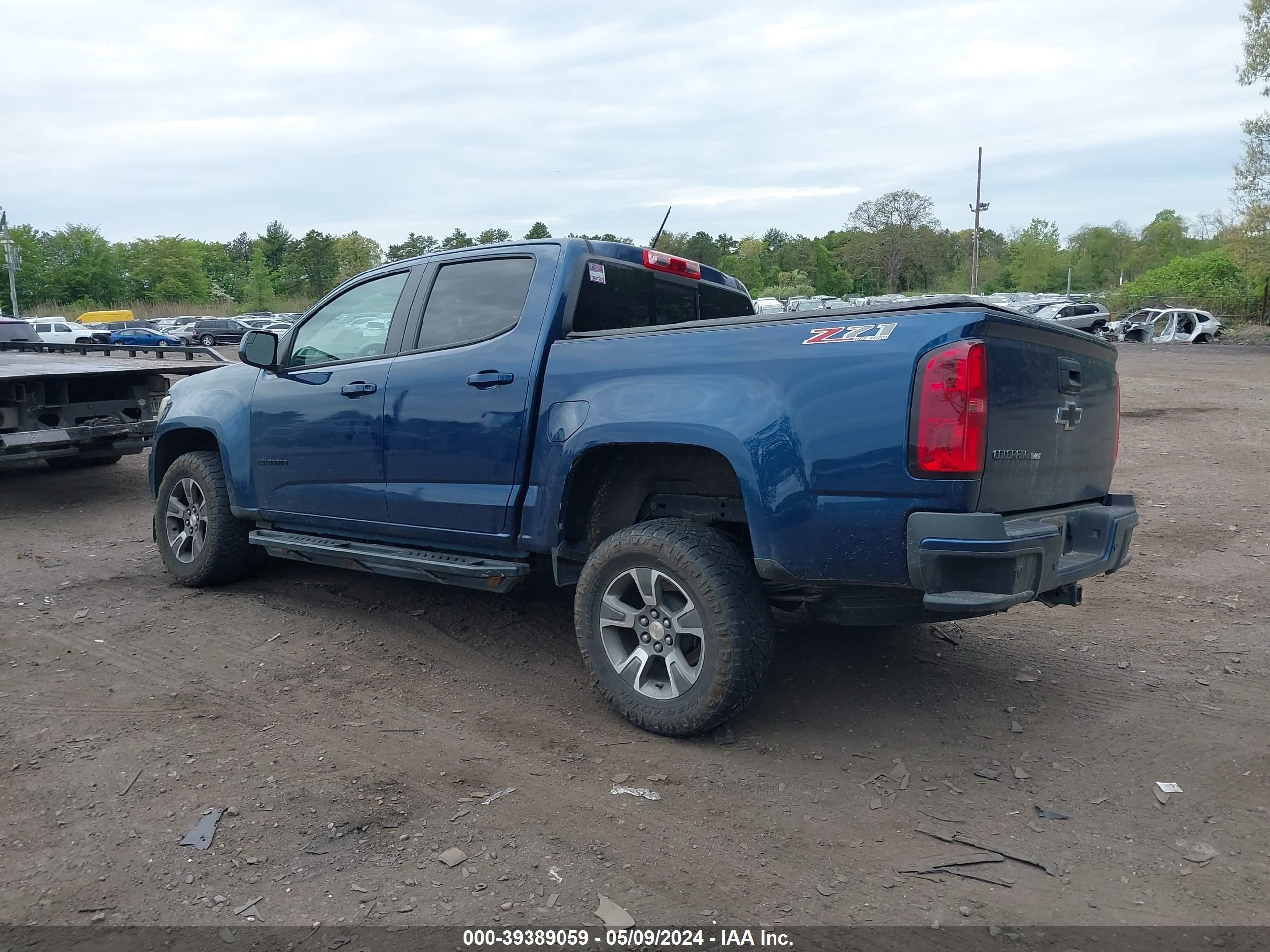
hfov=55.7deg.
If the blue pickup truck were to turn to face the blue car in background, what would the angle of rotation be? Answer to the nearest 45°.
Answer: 0° — it already faces it

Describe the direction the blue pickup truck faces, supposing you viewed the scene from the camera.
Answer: facing away from the viewer and to the left of the viewer

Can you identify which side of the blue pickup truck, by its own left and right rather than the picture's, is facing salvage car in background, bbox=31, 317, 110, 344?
front

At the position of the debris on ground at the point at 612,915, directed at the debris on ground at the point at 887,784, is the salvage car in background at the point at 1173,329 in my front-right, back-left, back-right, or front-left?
front-left

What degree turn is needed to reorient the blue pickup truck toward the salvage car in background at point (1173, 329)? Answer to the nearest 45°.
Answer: approximately 90° to its right

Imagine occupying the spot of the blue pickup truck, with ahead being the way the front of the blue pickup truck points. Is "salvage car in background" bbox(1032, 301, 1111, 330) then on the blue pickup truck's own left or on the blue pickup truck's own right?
on the blue pickup truck's own right

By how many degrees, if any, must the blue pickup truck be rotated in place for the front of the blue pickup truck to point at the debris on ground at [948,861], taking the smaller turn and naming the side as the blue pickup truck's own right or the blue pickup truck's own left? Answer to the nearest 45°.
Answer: approximately 180°

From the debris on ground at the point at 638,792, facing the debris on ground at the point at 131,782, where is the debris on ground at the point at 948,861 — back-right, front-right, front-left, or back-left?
back-left

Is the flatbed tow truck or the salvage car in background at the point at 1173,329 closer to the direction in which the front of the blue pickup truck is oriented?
the flatbed tow truck

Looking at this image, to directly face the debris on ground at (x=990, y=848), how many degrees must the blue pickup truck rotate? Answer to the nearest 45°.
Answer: approximately 180°

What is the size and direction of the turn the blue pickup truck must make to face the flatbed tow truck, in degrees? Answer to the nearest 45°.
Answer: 0° — it already faces it

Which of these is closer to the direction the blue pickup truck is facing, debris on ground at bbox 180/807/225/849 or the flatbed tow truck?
the flatbed tow truck

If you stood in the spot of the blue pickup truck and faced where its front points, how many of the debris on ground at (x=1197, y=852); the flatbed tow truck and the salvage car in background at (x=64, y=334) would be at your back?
1

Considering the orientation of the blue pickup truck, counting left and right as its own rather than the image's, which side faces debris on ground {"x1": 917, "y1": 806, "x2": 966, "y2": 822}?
back

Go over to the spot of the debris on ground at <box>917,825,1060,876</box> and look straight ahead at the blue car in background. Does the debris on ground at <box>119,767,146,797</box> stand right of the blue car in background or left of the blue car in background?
left

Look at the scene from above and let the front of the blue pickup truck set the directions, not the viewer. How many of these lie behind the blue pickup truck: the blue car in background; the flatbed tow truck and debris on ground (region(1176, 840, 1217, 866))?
1
